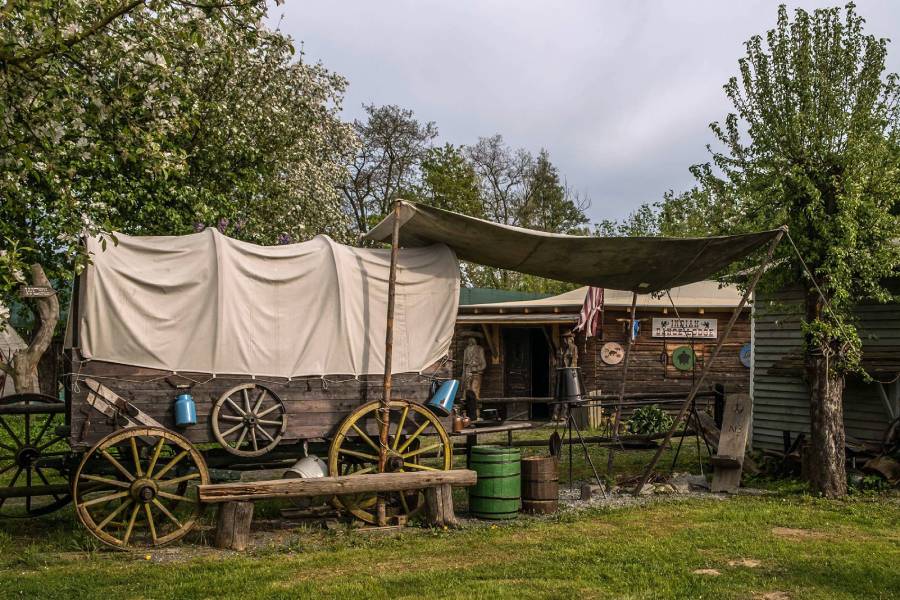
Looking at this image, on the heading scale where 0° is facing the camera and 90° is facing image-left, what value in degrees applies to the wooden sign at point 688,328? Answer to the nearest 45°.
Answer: approximately 0°

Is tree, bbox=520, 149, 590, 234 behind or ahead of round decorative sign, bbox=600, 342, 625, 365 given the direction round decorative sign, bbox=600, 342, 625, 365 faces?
behind

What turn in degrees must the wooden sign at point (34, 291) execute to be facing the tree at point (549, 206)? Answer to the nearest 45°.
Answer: approximately 135° to its left

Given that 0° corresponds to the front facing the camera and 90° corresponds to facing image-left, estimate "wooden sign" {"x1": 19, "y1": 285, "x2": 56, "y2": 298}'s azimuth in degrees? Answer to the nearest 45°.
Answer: approximately 0°

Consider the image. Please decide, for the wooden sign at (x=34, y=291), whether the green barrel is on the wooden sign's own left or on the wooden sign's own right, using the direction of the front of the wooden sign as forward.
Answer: on the wooden sign's own left

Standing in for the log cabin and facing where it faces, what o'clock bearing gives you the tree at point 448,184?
The tree is roughly at 5 o'clock from the log cabin.

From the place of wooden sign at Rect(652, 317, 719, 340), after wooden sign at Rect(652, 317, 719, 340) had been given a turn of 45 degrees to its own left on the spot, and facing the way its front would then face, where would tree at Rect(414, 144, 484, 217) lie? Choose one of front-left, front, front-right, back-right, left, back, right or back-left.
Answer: back
